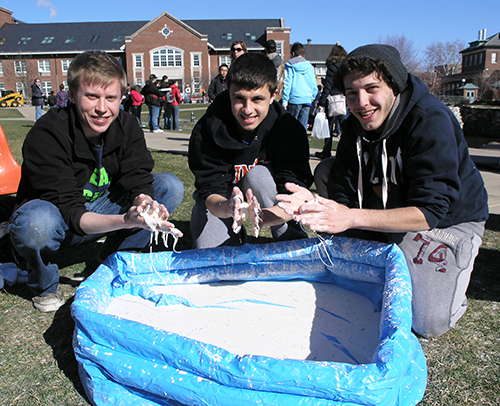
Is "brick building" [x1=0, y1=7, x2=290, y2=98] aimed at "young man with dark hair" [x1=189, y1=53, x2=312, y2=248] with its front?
yes

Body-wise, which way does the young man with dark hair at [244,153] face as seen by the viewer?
toward the camera

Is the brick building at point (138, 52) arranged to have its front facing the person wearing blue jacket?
yes

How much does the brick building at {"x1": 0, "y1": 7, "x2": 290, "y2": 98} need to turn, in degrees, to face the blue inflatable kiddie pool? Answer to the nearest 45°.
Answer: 0° — it already faces it

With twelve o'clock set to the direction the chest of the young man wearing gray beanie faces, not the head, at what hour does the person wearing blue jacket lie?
The person wearing blue jacket is roughly at 4 o'clock from the young man wearing gray beanie.

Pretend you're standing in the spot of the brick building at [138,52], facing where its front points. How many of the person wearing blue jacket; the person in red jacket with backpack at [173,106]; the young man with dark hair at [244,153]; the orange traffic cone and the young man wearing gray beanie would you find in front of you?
5

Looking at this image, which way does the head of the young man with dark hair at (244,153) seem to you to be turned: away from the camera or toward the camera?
toward the camera

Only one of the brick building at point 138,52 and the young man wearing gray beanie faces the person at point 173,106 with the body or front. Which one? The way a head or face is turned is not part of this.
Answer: the brick building

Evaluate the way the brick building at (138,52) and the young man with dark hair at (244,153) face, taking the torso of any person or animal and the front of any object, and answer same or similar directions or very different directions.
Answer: same or similar directions

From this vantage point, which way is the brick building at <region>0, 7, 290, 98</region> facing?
toward the camera
